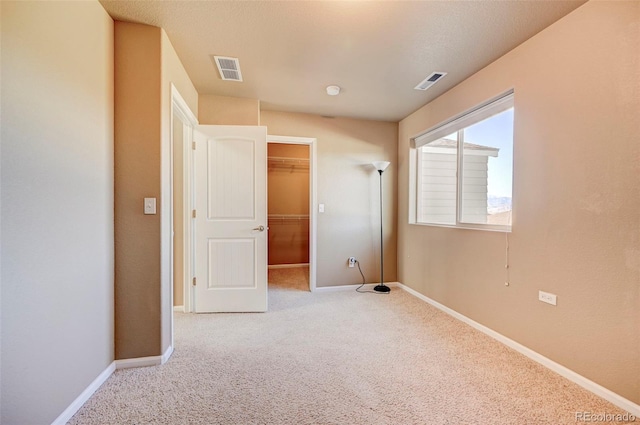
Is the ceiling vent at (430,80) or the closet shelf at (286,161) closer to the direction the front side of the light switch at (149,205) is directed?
the ceiling vent

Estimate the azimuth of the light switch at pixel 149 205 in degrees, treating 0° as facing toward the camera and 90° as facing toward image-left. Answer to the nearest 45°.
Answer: approximately 0°

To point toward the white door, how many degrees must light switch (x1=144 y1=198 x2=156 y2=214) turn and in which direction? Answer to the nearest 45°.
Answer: approximately 135° to its left

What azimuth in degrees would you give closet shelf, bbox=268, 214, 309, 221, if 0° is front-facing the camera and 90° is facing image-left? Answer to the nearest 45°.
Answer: approximately 0°
